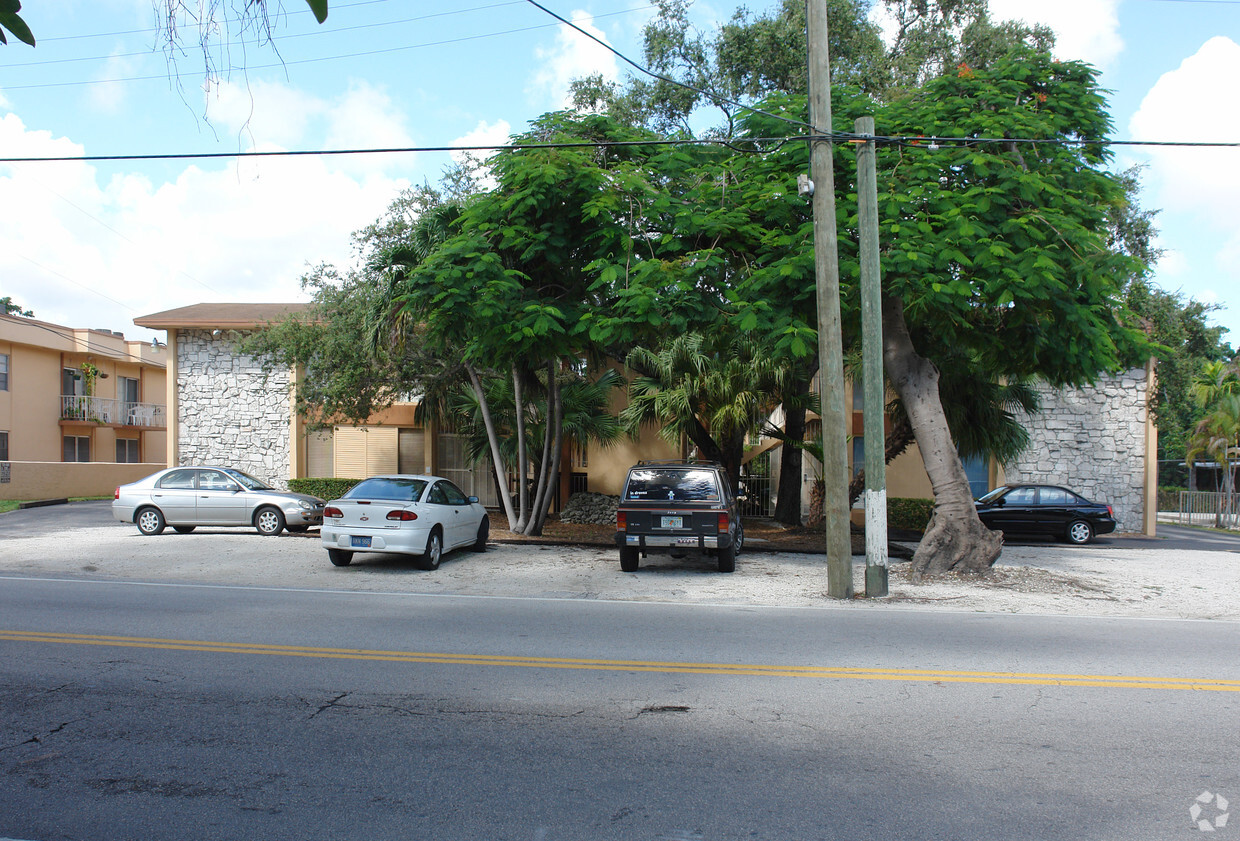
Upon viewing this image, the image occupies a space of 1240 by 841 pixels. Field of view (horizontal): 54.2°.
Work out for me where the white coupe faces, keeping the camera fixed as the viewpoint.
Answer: facing away from the viewer and to the right of the viewer

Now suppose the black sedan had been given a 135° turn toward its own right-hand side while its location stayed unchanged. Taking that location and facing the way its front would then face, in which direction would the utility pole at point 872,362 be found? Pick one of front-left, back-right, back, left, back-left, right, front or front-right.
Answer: back-right

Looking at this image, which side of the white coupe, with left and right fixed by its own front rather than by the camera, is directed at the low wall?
left

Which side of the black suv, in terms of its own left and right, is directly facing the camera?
back

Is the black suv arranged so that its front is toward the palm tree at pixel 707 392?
yes

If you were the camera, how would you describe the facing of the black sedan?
facing to the left of the viewer

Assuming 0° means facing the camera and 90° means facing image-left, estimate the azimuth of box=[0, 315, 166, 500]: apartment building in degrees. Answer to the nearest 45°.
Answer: approximately 315°
